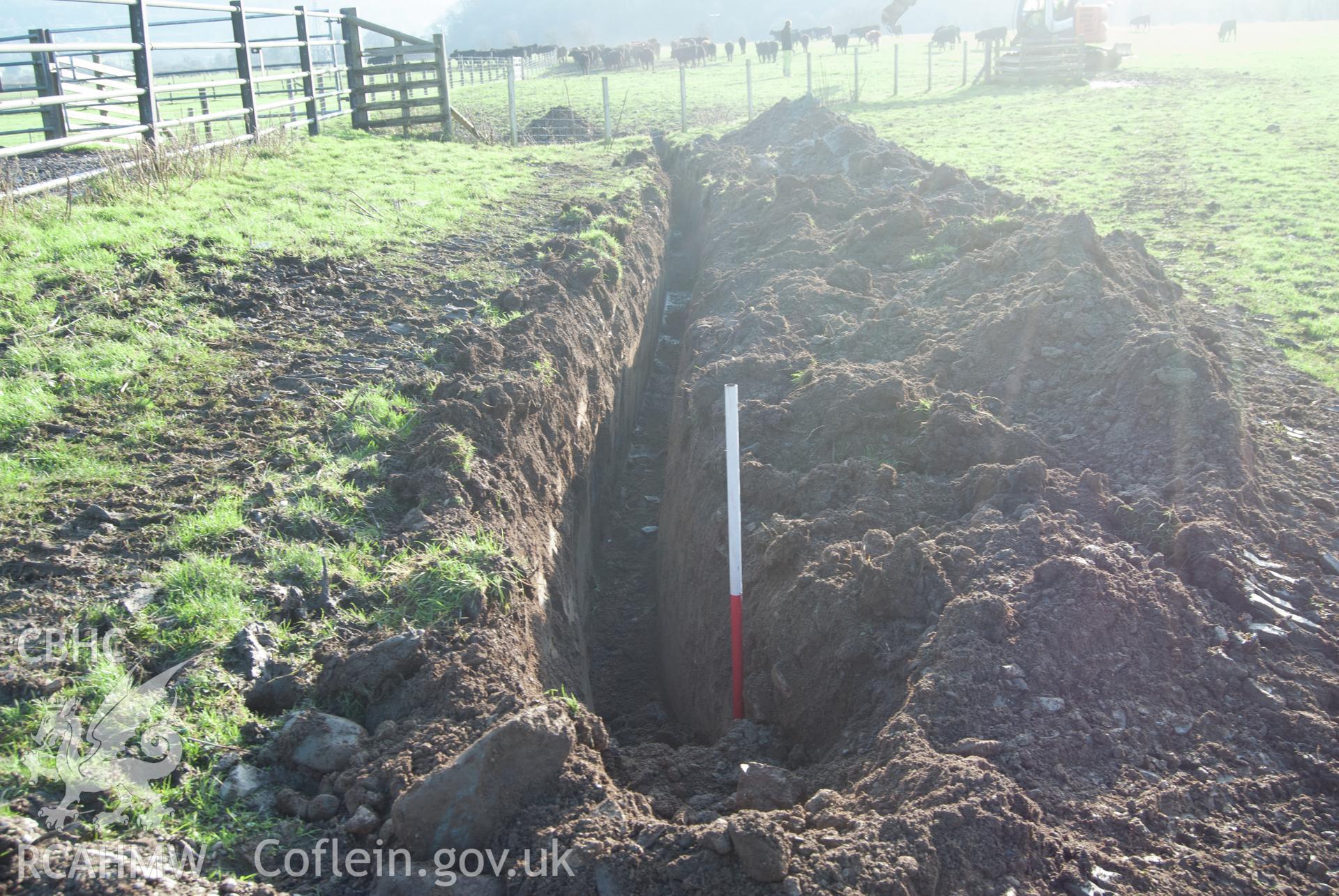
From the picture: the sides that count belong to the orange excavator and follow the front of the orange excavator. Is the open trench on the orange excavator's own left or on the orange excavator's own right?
on the orange excavator's own left

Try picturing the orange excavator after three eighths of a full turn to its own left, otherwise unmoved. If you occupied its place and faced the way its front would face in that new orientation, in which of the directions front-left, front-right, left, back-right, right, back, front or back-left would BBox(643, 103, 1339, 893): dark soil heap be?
front-right

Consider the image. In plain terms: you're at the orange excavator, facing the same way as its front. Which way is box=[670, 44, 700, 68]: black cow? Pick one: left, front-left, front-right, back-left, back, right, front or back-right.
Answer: front-right

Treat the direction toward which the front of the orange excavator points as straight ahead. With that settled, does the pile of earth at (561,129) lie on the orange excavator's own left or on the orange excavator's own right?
on the orange excavator's own left

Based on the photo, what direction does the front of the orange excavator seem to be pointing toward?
to the viewer's left

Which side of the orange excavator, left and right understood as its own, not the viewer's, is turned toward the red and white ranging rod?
left

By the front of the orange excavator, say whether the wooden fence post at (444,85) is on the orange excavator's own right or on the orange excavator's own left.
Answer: on the orange excavator's own left

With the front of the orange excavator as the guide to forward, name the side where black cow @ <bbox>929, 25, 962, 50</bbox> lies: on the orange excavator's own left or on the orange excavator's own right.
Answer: on the orange excavator's own right

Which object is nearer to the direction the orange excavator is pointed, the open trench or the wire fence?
the wire fence

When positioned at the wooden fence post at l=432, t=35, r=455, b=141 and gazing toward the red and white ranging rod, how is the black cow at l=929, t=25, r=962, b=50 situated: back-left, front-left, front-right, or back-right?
back-left
